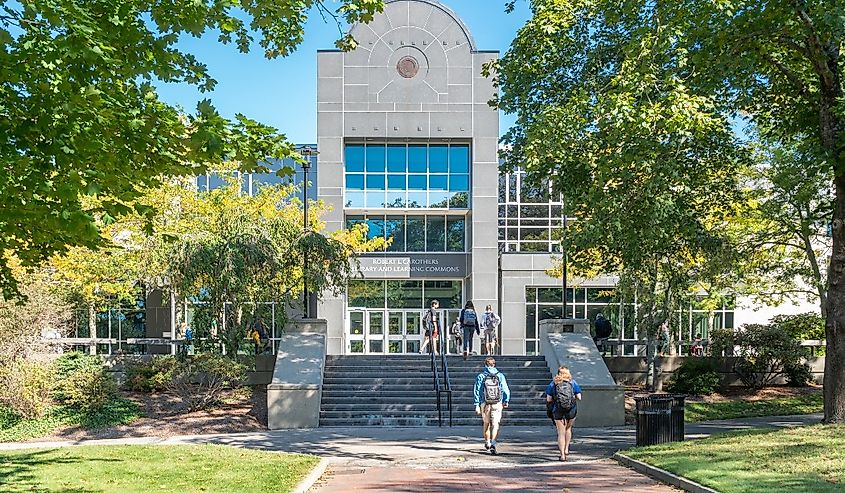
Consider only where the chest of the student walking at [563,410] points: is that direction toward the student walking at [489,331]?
yes

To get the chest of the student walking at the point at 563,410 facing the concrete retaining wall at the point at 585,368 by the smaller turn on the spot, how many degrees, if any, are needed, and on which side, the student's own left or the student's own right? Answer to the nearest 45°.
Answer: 0° — they already face it

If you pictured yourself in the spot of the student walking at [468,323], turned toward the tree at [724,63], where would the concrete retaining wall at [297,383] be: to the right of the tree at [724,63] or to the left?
right

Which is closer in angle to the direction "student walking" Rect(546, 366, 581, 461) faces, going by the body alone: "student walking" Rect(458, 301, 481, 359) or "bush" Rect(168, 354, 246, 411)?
the student walking

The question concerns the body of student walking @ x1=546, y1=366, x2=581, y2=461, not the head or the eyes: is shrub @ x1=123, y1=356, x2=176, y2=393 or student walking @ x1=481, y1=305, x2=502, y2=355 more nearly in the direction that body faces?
the student walking

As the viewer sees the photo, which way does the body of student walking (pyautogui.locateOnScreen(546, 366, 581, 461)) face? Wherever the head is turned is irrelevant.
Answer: away from the camera

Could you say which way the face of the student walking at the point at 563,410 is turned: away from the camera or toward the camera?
away from the camera

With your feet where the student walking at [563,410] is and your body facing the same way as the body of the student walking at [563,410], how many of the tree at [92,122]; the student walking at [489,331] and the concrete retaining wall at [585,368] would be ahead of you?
2

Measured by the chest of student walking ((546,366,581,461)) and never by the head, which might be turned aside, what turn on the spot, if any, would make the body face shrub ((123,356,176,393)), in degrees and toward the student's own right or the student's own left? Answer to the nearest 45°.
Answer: approximately 45° to the student's own left

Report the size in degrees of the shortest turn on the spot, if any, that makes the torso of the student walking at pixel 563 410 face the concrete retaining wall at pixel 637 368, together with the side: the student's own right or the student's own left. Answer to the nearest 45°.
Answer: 0° — they already face it

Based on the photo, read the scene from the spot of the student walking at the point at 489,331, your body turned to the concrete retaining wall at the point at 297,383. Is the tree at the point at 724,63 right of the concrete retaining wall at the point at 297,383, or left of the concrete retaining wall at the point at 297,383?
left

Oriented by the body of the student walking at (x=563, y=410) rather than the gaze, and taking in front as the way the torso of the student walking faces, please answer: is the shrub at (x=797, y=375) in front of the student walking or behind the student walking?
in front
